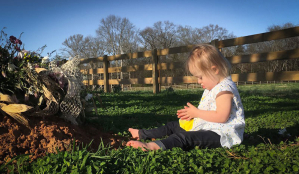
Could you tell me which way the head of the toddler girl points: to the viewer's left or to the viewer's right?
to the viewer's left

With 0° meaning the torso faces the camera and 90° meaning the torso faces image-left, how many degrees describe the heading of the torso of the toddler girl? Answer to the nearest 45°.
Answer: approximately 90°
